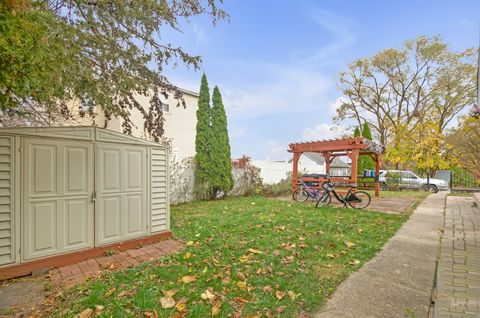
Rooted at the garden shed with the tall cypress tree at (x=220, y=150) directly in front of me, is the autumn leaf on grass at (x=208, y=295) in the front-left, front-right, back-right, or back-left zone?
back-right

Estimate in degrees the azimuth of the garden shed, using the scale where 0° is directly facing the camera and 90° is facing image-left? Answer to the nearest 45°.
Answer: approximately 315°

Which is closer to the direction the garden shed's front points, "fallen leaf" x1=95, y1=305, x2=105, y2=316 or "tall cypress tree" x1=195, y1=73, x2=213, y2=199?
the fallen leaf

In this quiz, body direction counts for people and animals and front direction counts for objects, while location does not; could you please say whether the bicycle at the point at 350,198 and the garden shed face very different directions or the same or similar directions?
very different directions
